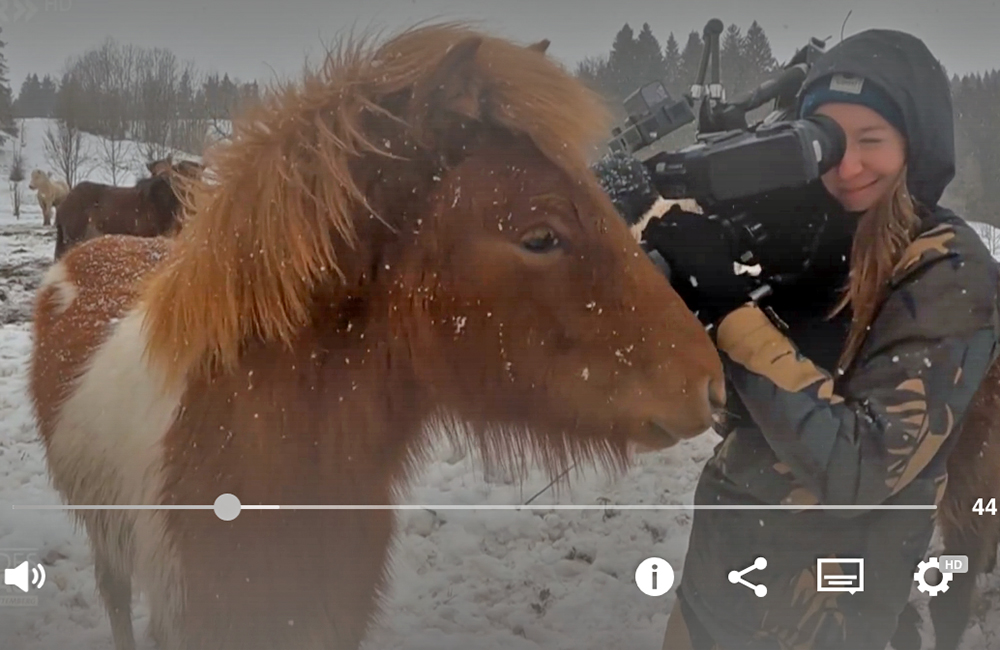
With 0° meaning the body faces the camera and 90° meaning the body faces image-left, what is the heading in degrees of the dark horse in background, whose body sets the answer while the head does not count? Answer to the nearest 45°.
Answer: approximately 270°

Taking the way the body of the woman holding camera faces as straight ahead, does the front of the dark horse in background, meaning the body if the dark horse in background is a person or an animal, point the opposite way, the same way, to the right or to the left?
the opposite way

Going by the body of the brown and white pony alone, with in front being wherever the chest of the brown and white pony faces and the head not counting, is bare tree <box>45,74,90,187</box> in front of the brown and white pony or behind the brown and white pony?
behind

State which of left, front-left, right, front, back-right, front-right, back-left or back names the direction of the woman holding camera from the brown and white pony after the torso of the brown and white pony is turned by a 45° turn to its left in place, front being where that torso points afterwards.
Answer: front

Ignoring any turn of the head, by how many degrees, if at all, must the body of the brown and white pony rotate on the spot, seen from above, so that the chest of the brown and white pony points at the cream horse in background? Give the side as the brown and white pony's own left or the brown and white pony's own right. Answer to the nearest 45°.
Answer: approximately 180°

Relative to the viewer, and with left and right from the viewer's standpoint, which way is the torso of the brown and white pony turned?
facing the viewer and to the right of the viewer

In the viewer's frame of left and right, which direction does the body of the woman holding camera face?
facing the viewer and to the left of the viewer

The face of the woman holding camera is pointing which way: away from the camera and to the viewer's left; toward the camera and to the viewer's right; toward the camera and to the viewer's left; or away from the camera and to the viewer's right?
toward the camera and to the viewer's left

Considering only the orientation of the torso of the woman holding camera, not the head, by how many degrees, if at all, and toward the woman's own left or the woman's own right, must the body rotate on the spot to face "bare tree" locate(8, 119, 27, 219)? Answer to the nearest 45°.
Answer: approximately 45° to the woman's own right

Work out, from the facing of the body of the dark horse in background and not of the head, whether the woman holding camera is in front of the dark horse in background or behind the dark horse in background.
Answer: in front

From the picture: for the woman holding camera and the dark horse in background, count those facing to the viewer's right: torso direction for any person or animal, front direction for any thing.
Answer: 1
